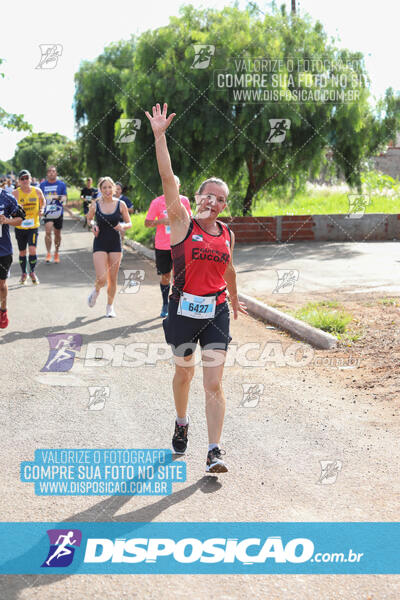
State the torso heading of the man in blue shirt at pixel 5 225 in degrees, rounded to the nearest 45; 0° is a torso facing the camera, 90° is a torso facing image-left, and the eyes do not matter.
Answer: approximately 0°

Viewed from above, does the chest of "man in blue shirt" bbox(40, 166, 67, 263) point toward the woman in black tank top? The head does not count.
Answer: yes

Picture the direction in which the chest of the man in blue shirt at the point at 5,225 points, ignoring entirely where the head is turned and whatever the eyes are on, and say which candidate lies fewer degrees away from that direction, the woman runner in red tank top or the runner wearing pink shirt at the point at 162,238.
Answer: the woman runner in red tank top

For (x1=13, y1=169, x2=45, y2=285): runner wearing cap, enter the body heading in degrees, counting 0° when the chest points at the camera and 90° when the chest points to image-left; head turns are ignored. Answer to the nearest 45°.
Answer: approximately 0°

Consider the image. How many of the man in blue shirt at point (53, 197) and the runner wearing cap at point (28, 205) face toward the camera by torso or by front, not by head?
2

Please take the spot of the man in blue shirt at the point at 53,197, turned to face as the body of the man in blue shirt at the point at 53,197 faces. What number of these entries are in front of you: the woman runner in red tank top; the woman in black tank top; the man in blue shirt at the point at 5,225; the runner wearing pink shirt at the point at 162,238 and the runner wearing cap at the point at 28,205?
5

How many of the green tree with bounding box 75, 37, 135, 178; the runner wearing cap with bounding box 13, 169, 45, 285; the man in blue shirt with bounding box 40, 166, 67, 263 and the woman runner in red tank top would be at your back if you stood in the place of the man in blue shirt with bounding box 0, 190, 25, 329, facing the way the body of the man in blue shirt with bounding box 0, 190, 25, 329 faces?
3

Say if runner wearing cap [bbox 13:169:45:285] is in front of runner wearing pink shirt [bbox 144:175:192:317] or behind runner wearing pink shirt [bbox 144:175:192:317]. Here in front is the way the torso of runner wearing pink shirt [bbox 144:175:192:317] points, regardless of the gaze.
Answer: behind

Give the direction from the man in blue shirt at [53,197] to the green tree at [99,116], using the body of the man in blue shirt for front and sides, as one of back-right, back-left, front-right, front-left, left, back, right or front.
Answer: back

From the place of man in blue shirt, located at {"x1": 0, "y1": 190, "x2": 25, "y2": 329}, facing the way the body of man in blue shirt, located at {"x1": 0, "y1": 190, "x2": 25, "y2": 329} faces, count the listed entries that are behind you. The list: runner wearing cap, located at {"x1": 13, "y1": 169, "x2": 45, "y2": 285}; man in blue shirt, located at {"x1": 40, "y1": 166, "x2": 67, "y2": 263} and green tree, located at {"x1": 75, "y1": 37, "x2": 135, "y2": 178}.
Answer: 3

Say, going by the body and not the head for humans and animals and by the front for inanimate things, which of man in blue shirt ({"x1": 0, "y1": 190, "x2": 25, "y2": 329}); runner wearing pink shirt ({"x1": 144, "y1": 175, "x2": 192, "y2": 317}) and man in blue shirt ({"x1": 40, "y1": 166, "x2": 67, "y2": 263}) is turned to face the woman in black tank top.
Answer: man in blue shirt ({"x1": 40, "y1": 166, "x2": 67, "y2": 263})
